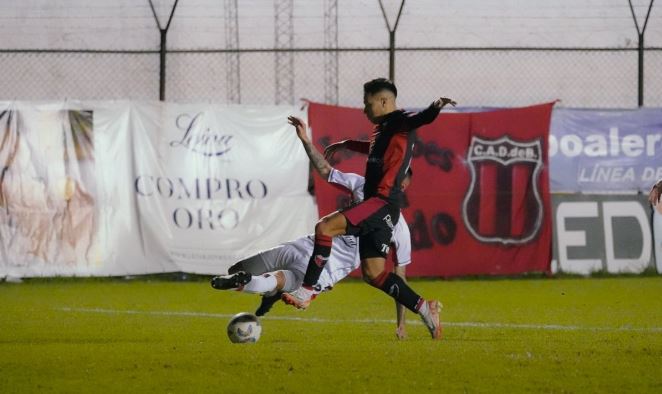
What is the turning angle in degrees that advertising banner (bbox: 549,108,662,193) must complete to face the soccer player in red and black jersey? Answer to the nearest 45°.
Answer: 0° — it already faces them

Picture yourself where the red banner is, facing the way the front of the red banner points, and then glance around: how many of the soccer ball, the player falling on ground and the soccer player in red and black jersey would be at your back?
0

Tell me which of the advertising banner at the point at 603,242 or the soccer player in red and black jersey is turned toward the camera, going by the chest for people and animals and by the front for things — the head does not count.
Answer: the advertising banner

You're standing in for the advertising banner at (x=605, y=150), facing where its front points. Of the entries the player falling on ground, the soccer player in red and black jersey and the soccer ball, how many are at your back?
0

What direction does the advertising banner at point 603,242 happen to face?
toward the camera

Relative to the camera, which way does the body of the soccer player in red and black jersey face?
to the viewer's left

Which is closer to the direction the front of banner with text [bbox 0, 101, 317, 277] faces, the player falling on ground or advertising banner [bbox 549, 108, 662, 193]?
the player falling on ground

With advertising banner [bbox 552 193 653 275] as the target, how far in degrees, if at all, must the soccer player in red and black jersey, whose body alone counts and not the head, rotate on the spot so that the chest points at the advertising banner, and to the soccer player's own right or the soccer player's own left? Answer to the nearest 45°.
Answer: approximately 90° to the soccer player's own right

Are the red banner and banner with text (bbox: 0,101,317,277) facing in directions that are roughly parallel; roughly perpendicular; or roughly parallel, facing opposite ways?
roughly parallel

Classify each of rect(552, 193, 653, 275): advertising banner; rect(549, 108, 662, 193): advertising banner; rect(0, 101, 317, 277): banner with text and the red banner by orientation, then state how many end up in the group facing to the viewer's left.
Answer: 0

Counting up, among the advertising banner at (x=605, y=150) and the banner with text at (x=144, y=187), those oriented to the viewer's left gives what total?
0

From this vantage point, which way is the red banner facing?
toward the camera
